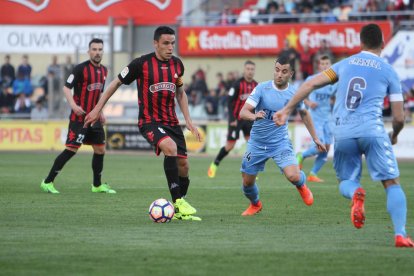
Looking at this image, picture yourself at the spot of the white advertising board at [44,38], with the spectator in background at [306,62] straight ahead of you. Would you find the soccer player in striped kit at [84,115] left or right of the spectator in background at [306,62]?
right

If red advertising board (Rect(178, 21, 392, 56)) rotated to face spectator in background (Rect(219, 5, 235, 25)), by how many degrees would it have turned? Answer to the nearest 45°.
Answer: approximately 135° to its right

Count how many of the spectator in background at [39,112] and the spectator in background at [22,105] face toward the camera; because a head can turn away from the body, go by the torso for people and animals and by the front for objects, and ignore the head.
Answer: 2

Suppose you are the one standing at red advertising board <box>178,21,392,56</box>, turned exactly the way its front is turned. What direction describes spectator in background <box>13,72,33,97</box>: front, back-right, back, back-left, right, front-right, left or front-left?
right
